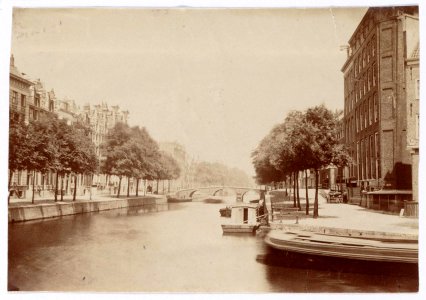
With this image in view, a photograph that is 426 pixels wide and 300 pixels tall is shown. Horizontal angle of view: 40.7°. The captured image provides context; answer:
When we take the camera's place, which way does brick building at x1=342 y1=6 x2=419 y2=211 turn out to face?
facing the viewer and to the left of the viewer

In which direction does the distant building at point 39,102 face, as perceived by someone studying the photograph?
facing the viewer and to the right of the viewer

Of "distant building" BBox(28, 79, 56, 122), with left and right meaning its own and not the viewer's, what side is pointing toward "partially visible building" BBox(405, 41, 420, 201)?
front

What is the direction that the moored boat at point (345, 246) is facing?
to the viewer's left
